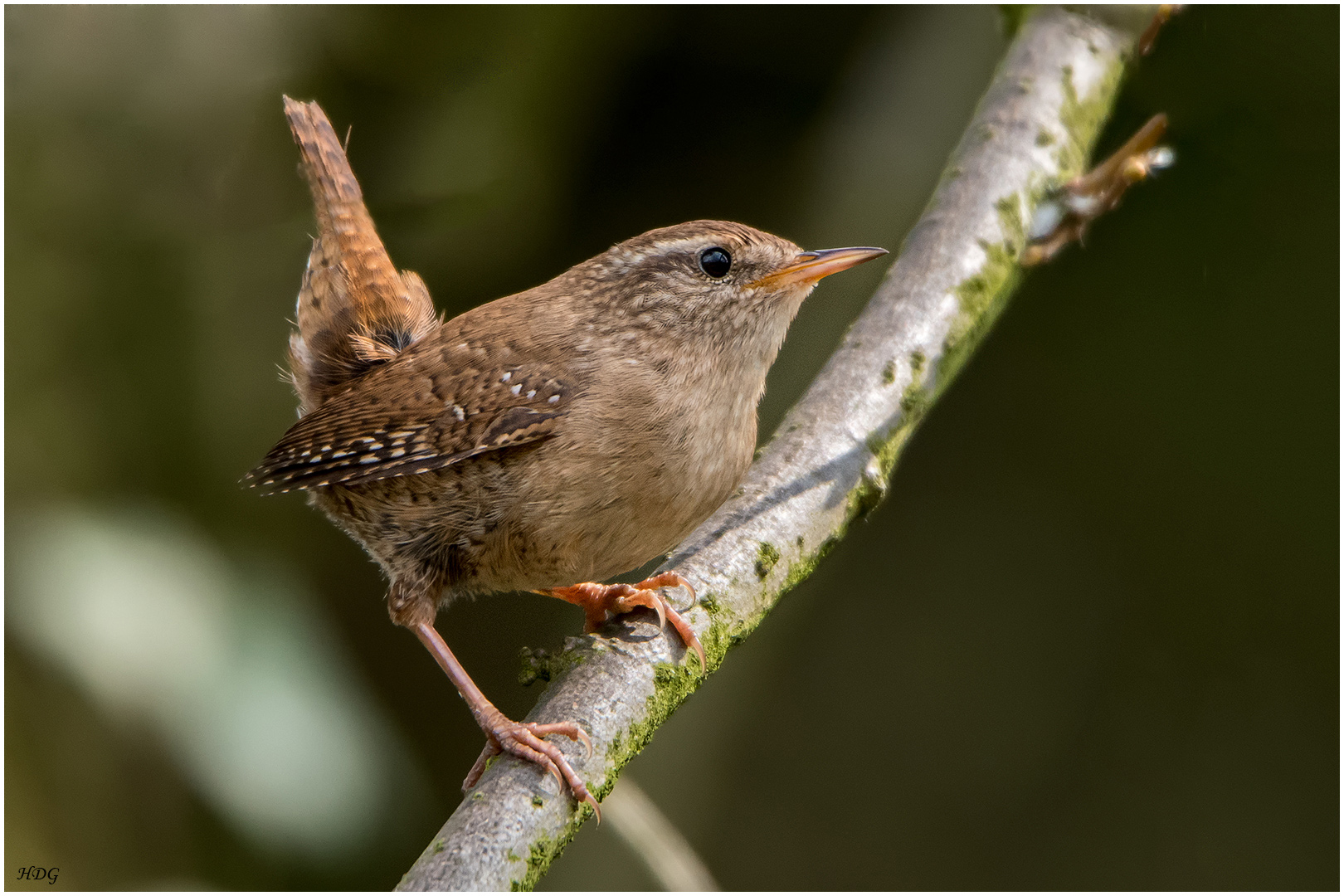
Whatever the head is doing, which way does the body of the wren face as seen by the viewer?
to the viewer's right
